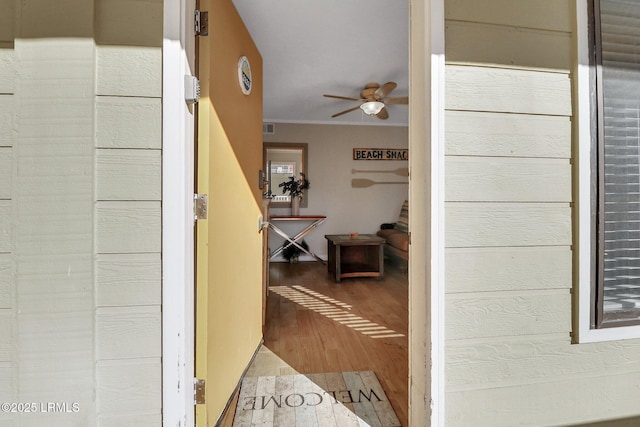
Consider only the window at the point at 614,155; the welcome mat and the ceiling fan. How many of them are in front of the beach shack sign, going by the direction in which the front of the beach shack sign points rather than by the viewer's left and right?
3

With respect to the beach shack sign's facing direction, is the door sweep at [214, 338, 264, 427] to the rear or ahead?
ahead

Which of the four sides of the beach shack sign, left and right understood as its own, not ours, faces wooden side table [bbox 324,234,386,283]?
front

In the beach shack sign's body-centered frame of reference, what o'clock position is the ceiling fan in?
The ceiling fan is roughly at 12 o'clock from the beach shack sign.

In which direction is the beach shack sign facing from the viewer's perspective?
toward the camera

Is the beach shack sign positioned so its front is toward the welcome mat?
yes

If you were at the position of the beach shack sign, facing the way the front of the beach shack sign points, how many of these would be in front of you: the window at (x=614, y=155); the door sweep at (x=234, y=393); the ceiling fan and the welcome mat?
4

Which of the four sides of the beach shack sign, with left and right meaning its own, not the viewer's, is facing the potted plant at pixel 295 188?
right

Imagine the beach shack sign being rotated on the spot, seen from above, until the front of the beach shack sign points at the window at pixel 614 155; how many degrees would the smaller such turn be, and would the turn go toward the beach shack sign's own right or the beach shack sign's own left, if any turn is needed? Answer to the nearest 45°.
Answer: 0° — it already faces it

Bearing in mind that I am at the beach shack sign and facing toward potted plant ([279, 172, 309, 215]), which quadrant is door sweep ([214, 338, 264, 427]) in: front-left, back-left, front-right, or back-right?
front-left
